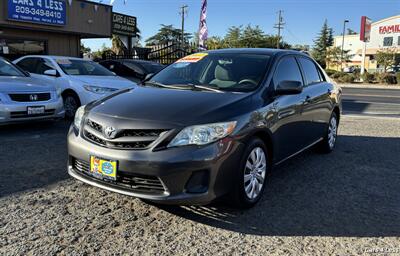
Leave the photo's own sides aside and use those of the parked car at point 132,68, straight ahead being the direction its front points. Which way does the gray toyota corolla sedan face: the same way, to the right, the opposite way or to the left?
to the right

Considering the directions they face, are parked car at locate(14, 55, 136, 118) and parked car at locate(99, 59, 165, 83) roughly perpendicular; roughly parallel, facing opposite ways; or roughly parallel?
roughly parallel

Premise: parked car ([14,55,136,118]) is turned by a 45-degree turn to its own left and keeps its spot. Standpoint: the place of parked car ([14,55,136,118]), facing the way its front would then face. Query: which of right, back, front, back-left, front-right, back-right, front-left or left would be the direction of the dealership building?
left

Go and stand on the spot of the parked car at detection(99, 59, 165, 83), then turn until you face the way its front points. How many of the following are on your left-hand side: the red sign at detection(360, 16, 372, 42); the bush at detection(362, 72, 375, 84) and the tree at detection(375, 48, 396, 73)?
3

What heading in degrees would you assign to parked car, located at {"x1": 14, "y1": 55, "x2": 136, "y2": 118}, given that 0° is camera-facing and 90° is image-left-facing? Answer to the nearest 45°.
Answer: approximately 315°

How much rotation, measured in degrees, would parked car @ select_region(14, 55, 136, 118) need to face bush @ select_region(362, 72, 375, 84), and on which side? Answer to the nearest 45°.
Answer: approximately 90° to its left

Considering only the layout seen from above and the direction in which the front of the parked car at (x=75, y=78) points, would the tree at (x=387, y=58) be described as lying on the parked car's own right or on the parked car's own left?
on the parked car's own left

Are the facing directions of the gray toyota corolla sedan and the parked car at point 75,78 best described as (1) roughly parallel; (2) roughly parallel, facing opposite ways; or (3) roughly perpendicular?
roughly perpendicular

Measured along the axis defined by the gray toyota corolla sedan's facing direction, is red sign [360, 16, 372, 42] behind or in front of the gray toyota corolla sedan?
behind

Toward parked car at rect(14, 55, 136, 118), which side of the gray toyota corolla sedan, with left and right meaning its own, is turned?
right

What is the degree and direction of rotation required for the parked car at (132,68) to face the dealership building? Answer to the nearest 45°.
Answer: approximately 180°

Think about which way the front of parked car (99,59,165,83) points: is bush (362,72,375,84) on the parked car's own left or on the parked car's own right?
on the parked car's own left

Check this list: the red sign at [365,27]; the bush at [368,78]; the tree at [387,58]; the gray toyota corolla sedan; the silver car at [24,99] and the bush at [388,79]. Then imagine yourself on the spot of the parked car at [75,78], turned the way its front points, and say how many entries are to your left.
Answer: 4

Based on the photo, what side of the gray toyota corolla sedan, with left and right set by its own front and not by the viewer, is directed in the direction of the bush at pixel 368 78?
back

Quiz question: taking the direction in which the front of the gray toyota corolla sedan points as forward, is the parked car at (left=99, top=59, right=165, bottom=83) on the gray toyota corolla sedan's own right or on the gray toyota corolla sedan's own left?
on the gray toyota corolla sedan's own right

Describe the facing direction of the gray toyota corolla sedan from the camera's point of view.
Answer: facing the viewer and to the left of the viewer
